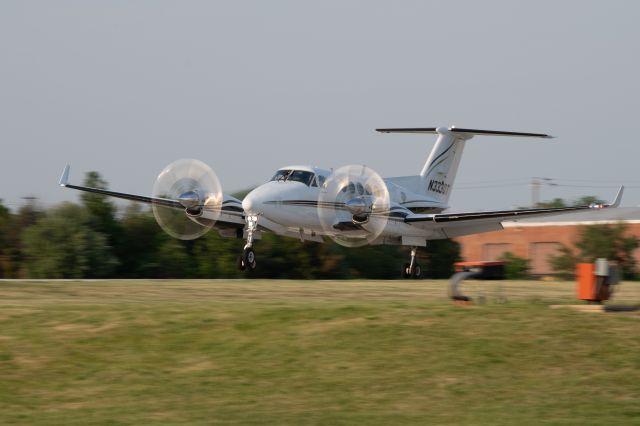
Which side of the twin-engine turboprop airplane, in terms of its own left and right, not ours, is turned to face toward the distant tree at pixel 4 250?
right

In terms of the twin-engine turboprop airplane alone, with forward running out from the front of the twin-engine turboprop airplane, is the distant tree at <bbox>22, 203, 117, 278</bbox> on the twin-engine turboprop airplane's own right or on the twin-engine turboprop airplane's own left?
on the twin-engine turboprop airplane's own right

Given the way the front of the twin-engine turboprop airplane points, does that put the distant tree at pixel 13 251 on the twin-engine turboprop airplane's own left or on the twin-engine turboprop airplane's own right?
on the twin-engine turboprop airplane's own right

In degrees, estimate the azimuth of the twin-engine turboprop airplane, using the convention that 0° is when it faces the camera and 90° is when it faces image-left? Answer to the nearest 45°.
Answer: approximately 45°
